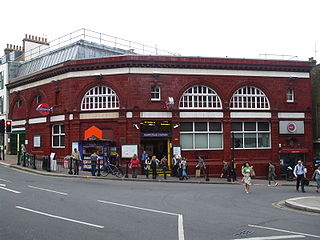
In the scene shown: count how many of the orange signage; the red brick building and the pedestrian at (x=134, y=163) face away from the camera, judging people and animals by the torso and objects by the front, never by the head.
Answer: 1

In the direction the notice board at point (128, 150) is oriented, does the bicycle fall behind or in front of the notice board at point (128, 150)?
in front

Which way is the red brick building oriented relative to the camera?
toward the camera

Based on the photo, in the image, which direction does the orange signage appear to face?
toward the camera

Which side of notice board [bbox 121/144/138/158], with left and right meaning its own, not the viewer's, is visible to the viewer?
front

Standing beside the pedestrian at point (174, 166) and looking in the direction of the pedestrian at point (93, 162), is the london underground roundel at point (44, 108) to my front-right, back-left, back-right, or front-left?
front-right

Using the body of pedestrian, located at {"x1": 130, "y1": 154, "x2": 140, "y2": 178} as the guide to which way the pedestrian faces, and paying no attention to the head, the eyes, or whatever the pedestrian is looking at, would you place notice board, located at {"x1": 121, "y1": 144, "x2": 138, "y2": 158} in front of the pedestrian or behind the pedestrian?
in front

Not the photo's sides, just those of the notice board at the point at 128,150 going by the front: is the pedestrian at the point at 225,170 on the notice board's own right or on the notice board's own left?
on the notice board's own left

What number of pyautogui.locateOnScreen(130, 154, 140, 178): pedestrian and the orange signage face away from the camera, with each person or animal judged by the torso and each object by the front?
1
